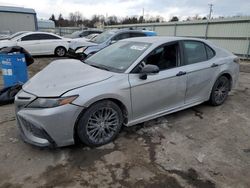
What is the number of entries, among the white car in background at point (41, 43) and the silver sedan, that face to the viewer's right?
0

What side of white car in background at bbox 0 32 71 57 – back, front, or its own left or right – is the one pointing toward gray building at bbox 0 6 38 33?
right

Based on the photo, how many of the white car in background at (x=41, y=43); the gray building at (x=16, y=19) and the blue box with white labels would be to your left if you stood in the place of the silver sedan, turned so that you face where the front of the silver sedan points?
0

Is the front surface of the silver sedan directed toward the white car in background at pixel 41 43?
no

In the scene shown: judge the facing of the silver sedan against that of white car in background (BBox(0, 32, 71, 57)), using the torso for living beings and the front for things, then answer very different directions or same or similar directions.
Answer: same or similar directions

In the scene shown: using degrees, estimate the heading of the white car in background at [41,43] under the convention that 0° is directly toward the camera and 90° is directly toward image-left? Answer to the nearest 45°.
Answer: approximately 90°

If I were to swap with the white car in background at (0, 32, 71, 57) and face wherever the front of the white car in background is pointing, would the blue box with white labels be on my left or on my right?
on my left

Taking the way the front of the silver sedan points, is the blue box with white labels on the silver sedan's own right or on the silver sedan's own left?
on the silver sedan's own right

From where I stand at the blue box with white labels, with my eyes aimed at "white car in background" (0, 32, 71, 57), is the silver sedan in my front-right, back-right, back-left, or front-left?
back-right

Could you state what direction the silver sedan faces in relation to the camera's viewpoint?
facing the viewer and to the left of the viewer

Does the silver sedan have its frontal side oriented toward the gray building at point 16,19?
no

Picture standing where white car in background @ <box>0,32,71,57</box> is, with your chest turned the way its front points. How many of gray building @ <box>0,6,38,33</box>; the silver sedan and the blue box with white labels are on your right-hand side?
1
